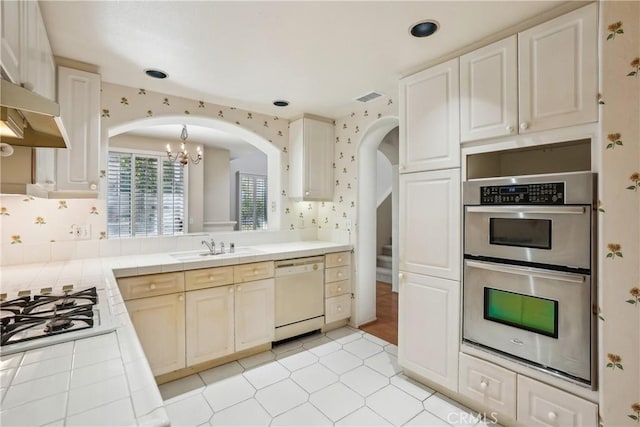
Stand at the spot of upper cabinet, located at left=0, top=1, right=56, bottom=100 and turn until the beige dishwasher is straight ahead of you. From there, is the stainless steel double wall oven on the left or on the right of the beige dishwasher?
right

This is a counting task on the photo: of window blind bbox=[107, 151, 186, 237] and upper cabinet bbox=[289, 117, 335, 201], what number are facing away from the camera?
0

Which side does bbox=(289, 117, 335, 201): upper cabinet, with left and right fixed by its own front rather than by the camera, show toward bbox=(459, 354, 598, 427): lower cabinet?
front

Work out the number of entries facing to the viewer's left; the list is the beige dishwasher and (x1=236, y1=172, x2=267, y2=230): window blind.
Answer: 0

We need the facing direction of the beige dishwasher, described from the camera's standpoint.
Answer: facing the viewer and to the right of the viewer

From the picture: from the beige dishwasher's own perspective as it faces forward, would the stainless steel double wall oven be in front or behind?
in front

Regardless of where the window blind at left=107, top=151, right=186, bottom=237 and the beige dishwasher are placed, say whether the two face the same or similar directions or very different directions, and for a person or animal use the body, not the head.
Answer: same or similar directions

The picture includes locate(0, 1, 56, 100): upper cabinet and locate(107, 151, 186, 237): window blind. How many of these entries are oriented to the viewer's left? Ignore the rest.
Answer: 0

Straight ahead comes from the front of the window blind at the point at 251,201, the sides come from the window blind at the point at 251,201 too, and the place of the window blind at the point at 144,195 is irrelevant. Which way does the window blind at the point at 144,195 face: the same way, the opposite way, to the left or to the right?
the same way

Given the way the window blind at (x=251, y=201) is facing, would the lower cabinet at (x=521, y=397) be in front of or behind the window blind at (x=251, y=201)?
in front

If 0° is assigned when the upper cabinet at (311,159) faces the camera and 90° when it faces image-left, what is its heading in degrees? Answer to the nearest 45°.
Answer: approximately 315°

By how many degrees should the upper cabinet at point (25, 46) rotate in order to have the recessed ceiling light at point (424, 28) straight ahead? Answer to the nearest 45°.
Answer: approximately 45° to its right

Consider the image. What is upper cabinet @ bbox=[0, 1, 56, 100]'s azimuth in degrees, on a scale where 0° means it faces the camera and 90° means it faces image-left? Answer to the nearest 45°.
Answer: approximately 270°

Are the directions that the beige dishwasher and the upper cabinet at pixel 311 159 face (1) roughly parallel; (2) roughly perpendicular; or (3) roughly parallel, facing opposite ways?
roughly parallel

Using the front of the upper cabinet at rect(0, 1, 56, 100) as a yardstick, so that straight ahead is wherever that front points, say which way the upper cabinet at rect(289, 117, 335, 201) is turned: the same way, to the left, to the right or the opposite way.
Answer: to the right

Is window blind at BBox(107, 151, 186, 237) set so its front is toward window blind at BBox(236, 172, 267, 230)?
no

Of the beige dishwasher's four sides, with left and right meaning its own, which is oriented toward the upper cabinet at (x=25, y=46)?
right
